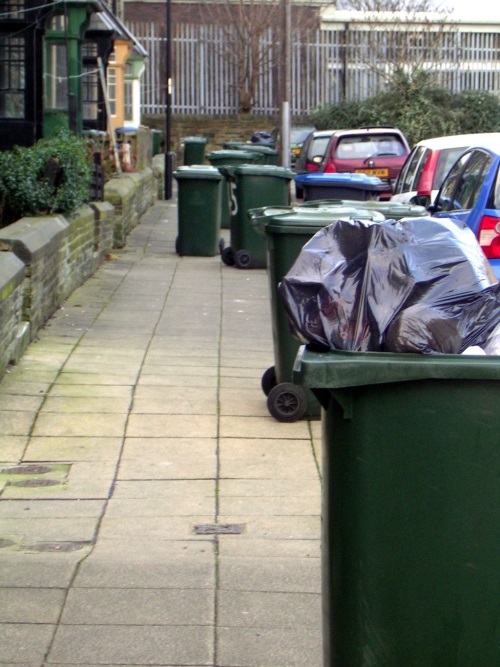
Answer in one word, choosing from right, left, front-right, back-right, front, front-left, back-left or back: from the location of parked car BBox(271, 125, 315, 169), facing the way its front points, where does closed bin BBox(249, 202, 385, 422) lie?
back

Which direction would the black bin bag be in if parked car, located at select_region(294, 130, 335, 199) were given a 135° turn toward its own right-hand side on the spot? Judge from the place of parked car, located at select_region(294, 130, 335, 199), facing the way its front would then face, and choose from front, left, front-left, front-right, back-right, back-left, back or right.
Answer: front-right

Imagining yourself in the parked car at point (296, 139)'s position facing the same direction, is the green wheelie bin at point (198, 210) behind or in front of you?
behind

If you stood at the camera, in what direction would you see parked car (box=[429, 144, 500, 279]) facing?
facing away from the viewer and to the left of the viewer

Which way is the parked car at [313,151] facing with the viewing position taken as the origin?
facing away from the viewer

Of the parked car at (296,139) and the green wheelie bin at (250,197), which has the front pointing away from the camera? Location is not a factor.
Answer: the parked car

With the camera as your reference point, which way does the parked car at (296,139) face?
facing away from the viewer

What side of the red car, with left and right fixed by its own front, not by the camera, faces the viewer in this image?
back

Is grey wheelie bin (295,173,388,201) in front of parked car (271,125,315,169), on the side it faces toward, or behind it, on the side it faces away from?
behind

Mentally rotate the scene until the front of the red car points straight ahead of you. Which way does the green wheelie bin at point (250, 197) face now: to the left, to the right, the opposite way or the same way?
to the right

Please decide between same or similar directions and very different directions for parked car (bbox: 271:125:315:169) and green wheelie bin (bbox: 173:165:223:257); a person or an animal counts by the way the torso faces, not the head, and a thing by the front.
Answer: very different directions

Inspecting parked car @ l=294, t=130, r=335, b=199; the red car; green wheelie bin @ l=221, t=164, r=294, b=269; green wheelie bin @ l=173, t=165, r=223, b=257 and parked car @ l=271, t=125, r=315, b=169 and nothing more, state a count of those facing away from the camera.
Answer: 3
